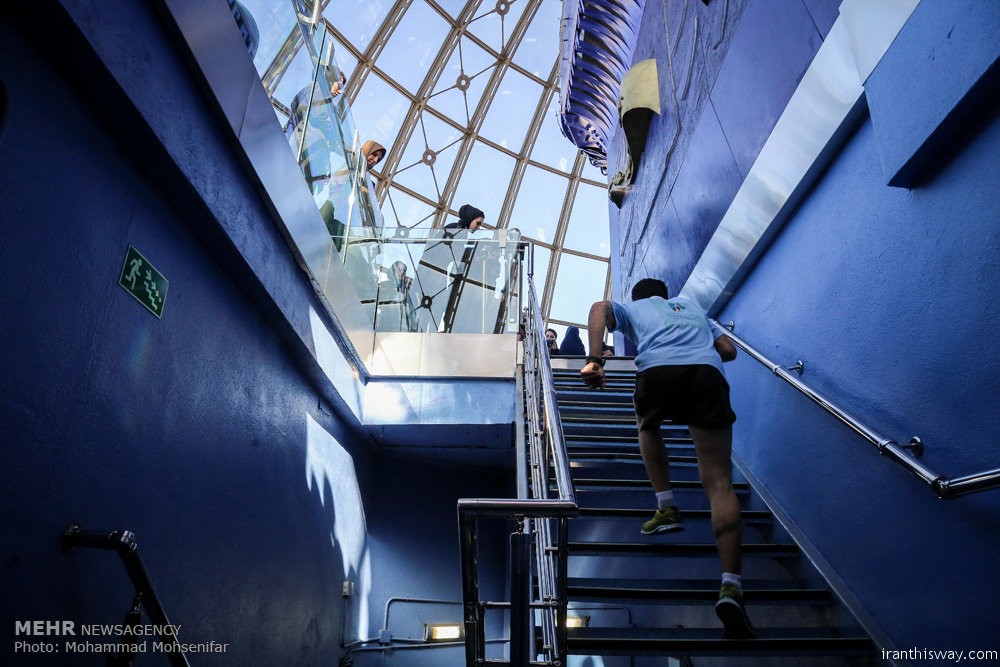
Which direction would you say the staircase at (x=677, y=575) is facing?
toward the camera

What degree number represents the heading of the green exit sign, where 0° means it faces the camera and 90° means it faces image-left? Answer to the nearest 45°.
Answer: approximately 315°

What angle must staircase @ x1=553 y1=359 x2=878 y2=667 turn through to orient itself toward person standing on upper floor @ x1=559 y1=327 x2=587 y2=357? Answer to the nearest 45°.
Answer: approximately 180°

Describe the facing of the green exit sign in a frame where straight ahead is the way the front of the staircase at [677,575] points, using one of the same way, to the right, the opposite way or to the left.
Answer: to the left

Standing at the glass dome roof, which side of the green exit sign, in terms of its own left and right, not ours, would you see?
left

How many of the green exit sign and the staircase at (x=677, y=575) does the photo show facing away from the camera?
0

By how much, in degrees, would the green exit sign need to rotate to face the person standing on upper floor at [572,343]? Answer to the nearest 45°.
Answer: approximately 90° to its left
